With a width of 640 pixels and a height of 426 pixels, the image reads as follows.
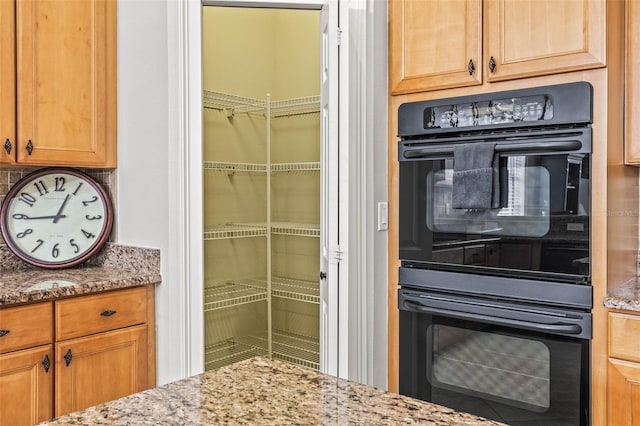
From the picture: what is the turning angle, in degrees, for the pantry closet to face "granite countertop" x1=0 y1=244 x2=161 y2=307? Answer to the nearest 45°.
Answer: approximately 45° to its right

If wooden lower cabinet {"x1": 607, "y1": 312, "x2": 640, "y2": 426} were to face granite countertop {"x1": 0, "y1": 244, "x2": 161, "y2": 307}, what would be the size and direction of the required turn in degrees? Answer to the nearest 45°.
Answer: approximately 45° to its right

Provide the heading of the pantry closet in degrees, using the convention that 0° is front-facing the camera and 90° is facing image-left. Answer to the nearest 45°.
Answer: approximately 0°
